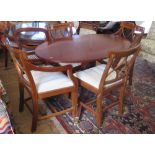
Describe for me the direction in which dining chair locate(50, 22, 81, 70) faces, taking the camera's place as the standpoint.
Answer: facing the viewer and to the right of the viewer

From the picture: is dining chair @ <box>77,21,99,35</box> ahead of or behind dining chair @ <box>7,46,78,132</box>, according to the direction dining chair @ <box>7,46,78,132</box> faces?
ahead

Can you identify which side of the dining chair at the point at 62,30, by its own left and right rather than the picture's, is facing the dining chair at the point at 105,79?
front

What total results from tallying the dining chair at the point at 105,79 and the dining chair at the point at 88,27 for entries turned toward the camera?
1

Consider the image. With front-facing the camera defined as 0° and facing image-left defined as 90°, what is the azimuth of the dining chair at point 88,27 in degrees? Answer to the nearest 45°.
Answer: approximately 0°

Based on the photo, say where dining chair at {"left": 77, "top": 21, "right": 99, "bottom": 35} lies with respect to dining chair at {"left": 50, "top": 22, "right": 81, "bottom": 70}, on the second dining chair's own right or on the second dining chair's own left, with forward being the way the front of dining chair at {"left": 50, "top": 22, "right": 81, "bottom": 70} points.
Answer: on the second dining chair's own left

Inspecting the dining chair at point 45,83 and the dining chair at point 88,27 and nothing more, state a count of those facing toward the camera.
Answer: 1

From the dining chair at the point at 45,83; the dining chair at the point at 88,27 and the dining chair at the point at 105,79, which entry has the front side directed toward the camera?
the dining chair at the point at 88,27

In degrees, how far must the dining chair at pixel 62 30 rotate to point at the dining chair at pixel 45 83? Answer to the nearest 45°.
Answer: approximately 45° to its right

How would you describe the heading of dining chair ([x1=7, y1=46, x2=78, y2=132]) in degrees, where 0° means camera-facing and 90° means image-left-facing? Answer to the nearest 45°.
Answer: approximately 225°

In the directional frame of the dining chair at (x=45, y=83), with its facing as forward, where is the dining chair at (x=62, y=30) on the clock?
the dining chair at (x=62, y=30) is roughly at 11 o'clock from the dining chair at (x=45, y=83).

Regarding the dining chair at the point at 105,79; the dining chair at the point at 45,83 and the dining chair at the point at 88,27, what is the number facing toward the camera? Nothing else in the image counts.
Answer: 1

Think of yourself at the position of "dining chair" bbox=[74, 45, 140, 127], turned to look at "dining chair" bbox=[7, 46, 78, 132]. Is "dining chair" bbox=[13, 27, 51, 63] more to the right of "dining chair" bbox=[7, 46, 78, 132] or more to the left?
right

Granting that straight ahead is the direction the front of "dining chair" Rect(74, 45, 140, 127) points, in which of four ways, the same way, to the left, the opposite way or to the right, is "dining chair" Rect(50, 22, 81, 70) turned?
the opposite way

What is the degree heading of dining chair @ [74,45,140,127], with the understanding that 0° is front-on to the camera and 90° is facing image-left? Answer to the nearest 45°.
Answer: approximately 135°
